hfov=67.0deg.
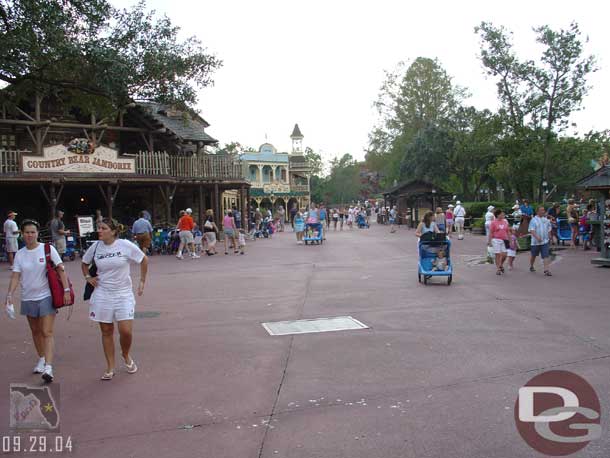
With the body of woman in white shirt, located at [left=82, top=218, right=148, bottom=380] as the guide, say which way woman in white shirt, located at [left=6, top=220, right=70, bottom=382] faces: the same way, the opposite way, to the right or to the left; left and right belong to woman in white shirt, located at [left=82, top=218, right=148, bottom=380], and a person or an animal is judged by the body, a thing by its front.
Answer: the same way

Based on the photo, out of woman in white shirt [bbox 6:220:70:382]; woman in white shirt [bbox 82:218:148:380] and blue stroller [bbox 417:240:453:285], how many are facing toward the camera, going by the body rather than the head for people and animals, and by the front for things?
3

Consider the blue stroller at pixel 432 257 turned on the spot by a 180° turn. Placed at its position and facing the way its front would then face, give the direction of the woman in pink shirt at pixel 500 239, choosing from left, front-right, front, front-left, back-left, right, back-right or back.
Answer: front-right

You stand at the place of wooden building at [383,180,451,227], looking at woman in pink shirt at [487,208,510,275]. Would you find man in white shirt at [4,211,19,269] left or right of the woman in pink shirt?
right

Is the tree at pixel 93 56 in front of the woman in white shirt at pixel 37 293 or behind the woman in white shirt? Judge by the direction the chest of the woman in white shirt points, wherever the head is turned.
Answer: behind

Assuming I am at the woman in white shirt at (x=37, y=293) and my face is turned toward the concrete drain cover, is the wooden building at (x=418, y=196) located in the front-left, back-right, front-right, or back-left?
front-left

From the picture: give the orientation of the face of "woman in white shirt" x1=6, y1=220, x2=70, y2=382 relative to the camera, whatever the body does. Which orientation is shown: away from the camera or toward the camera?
toward the camera

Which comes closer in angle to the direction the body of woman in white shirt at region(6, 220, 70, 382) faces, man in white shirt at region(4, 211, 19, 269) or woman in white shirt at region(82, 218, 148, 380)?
the woman in white shirt

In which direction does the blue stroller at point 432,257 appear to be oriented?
toward the camera

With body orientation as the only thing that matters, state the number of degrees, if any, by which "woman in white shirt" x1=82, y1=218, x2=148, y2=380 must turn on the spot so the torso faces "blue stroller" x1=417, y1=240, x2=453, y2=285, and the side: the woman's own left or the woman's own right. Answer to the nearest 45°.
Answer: approximately 135° to the woman's own left

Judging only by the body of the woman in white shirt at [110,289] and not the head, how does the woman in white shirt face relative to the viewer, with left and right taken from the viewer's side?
facing the viewer

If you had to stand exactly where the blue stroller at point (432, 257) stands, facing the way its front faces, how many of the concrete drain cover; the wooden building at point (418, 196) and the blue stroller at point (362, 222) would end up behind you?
2
